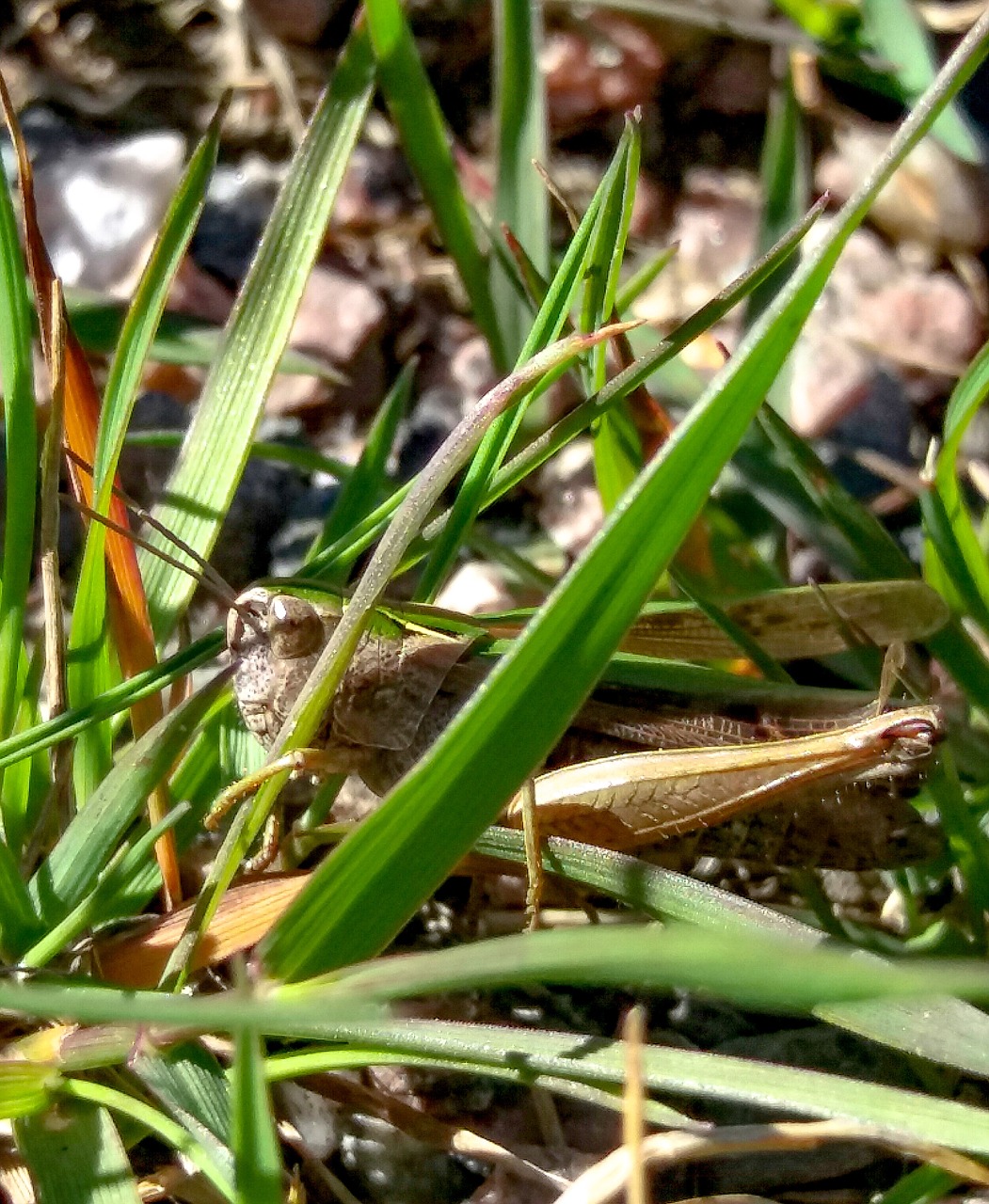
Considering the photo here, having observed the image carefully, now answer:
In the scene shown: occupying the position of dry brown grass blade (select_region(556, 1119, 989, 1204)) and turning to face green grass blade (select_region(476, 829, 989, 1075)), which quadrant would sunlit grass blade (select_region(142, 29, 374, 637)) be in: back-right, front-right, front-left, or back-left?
front-left

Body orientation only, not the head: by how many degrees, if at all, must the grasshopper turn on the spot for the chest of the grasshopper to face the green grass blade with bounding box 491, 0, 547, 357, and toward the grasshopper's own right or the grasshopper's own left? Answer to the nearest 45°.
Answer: approximately 90° to the grasshopper's own right

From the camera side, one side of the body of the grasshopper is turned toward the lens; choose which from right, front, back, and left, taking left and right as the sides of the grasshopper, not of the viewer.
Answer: left
